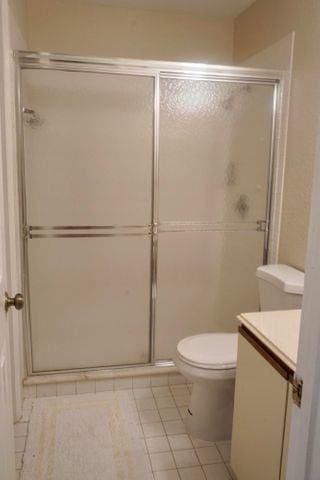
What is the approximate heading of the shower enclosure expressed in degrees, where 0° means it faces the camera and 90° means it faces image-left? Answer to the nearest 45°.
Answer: approximately 0°

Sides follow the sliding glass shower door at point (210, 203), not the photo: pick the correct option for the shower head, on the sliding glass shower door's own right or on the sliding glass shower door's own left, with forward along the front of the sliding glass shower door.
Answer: on the sliding glass shower door's own right

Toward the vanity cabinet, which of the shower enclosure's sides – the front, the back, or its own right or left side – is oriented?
front

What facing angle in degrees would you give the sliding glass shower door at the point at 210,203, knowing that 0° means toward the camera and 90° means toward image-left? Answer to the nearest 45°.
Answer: approximately 0°
